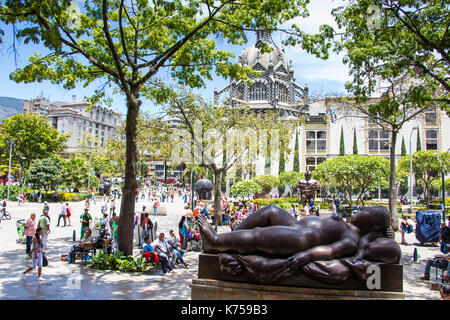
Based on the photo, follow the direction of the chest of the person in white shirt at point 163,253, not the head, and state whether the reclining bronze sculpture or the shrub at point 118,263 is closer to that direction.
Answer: the reclining bronze sculpture

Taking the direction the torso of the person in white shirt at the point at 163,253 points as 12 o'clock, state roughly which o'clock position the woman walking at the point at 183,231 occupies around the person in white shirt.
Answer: The woman walking is roughly at 8 o'clock from the person in white shirt.

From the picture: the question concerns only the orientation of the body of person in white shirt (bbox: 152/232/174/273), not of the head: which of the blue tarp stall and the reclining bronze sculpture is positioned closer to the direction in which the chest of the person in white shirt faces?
the reclining bronze sculpture

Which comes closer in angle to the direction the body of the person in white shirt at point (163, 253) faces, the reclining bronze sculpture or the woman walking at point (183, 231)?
the reclining bronze sculpture

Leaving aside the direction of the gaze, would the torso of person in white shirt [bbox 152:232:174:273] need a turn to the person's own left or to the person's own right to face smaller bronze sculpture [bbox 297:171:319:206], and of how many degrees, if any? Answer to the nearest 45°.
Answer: approximately 90° to the person's own left

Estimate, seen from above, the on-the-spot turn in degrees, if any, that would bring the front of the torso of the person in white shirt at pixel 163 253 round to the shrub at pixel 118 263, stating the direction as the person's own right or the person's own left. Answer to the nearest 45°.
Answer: approximately 135° to the person's own right

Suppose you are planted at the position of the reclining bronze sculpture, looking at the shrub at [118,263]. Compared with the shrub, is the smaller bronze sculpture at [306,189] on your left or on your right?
right

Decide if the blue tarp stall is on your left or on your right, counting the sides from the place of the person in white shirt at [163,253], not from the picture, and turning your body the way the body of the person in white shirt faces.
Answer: on your left

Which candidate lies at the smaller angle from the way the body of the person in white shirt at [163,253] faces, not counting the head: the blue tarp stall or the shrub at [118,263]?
the blue tarp stall

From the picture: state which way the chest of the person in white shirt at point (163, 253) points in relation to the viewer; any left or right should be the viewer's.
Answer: facing the viewer and to the right of the viewer

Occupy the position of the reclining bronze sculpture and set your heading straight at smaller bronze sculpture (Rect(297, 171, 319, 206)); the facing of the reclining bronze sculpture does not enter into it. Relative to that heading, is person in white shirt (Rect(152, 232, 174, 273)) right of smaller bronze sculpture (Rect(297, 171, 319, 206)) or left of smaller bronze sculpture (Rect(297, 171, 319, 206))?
left
